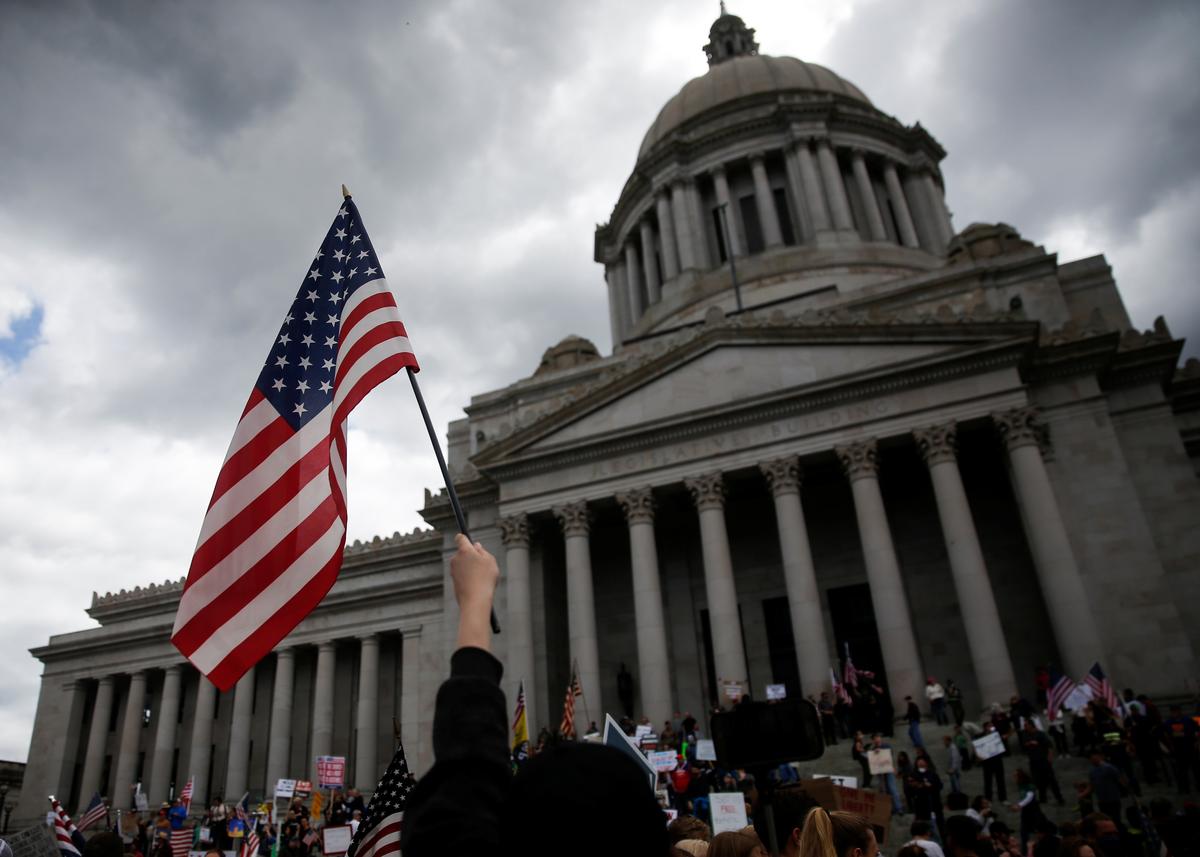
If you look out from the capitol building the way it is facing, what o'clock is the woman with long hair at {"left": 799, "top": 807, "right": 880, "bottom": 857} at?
The woman with long hair is roughly at 11 o'clock from the capitol building.

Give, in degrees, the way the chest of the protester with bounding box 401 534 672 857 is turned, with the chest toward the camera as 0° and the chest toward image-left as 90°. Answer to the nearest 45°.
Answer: approximately 180°

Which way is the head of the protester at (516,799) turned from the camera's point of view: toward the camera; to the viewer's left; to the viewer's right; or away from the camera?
away from the camera

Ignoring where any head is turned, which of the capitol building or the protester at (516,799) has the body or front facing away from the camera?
the protester

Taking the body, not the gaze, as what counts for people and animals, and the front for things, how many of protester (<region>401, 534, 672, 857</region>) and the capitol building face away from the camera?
1

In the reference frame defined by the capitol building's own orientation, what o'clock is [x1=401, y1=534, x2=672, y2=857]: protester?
The protester is roughly at 11 o'clock from the capitol building.

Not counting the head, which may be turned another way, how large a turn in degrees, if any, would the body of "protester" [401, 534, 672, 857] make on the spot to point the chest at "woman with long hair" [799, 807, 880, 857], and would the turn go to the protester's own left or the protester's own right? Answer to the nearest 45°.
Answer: approximately 45° to the protester's own right

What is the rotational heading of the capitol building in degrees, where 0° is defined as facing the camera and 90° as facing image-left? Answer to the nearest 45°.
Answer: approximately 45°
